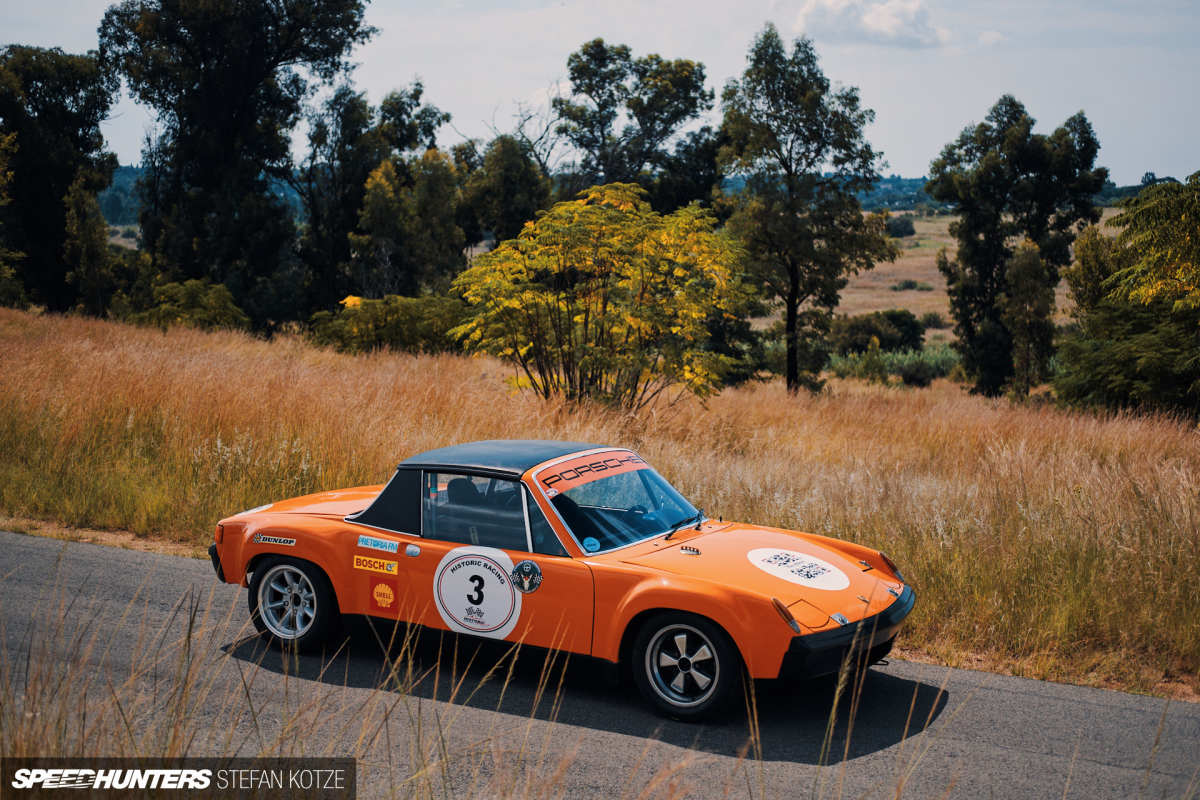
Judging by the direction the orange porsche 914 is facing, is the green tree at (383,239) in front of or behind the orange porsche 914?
behind

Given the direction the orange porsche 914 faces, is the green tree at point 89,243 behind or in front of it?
behind

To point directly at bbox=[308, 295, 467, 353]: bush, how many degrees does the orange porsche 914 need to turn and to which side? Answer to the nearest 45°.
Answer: approximately 135° to its left

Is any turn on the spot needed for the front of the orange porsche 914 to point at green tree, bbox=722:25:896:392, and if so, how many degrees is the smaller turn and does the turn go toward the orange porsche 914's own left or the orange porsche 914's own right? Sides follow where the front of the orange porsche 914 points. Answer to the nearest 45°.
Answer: approximately 135° to the orange porsche 914's own left

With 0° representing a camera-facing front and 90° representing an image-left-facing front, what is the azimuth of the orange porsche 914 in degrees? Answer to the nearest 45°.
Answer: approximately 315°

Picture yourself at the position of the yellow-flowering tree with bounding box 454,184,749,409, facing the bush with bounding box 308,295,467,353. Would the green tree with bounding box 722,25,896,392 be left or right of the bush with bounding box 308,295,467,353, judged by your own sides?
right

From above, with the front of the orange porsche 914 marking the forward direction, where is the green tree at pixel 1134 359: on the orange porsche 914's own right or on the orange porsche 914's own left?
on the orange porsche 914's own left

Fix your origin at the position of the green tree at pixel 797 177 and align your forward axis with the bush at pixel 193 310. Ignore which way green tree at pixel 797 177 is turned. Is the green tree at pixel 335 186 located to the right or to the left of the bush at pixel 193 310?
right

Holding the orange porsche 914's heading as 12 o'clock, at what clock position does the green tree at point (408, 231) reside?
The green tree is roughly at 7 o'clock from the orange porsche 914.

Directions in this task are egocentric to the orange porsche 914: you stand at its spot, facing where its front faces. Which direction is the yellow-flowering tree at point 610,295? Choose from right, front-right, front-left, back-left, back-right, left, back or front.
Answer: back-left

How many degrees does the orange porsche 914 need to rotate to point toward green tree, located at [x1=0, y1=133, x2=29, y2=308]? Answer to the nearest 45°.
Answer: approximately 180°

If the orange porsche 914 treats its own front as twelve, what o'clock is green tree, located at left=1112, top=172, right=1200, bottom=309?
The green tree is roughly at 9 o'clock from the orange porsche 914.

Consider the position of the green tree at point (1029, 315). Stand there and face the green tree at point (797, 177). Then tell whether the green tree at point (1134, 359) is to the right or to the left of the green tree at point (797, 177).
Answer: left

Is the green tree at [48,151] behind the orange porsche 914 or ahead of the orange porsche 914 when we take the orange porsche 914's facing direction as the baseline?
behind
